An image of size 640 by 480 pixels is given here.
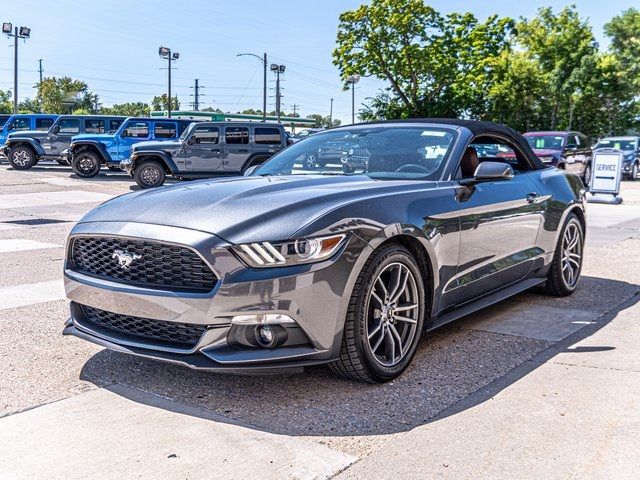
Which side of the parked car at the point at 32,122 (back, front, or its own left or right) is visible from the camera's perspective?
left

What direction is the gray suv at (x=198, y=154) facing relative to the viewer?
to the viewer's left

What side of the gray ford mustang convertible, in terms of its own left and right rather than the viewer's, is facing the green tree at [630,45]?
back

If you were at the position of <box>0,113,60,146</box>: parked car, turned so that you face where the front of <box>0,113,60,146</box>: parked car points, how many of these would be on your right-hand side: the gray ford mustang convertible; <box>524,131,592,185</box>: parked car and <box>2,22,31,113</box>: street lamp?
1

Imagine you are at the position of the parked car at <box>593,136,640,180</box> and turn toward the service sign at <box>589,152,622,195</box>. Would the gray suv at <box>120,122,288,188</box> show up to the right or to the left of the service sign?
right

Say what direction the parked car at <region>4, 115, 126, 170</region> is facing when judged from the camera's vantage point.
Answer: facing to the left of the viewer

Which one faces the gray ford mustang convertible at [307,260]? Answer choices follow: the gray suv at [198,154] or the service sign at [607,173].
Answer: the service sign

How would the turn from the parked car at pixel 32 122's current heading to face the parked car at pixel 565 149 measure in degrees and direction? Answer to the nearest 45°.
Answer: approximately 135° to its left

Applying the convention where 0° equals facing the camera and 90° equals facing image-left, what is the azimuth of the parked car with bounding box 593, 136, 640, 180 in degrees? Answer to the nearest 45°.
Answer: approximately 45°

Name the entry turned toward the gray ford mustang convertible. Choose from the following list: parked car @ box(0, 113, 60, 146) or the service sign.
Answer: the service sign
